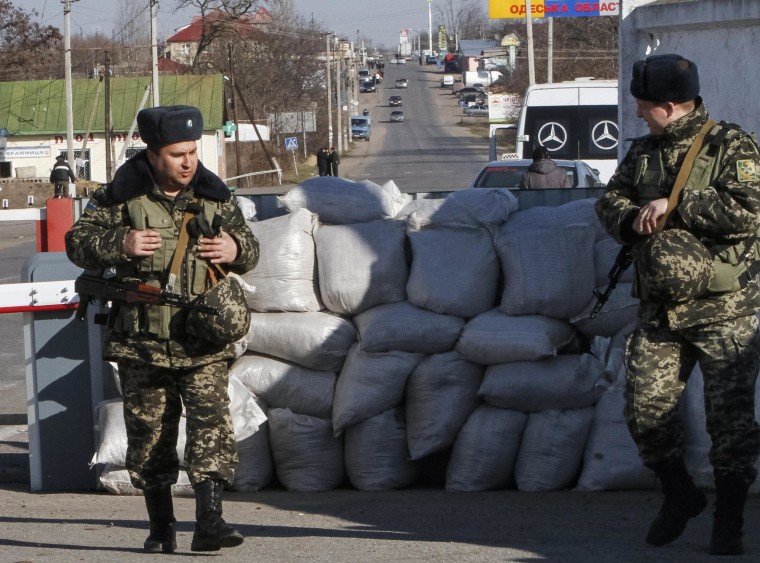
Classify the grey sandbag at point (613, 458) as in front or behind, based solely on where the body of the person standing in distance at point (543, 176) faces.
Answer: behind

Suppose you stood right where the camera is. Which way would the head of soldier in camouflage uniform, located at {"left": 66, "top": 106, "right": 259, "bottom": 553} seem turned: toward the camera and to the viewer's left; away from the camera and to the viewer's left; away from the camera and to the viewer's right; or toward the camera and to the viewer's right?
toward the camera and to the viewer's right

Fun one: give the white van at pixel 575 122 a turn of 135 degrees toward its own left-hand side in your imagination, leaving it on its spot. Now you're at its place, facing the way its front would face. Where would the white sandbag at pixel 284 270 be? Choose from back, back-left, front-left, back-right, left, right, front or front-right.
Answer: front-left

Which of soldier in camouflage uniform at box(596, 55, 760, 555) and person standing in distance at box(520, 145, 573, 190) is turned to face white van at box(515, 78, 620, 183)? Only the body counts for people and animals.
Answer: the person standing in distance

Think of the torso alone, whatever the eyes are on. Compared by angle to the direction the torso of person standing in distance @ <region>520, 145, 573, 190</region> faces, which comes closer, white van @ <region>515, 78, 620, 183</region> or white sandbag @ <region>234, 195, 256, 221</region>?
the white van

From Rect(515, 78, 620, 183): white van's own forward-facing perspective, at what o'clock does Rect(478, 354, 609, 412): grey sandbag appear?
The grey sandbag is roughly at 6 o'clock from the white van.
